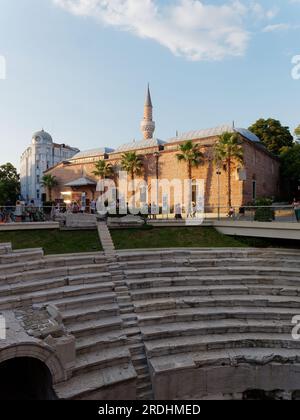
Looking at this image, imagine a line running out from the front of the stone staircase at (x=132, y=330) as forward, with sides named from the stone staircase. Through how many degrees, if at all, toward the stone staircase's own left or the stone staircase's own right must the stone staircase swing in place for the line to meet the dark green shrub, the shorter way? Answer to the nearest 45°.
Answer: approximately 135° to the stone staircase's own left

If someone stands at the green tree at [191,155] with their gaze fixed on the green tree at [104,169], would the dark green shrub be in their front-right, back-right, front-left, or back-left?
back-left

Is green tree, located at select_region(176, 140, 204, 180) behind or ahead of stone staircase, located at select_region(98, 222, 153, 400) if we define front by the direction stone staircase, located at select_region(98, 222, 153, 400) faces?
behind

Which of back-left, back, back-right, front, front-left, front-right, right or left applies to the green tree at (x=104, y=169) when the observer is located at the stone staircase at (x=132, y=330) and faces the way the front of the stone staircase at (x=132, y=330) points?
back

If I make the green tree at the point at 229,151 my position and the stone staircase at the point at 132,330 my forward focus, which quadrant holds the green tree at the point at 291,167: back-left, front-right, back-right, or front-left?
back-left

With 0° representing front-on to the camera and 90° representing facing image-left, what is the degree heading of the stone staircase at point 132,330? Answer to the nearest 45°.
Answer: approximately 0°

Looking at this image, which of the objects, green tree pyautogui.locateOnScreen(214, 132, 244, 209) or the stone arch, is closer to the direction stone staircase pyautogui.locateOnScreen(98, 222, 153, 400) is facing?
the stone arch

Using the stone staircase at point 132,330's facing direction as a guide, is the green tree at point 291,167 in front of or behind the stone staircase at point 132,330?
behind
